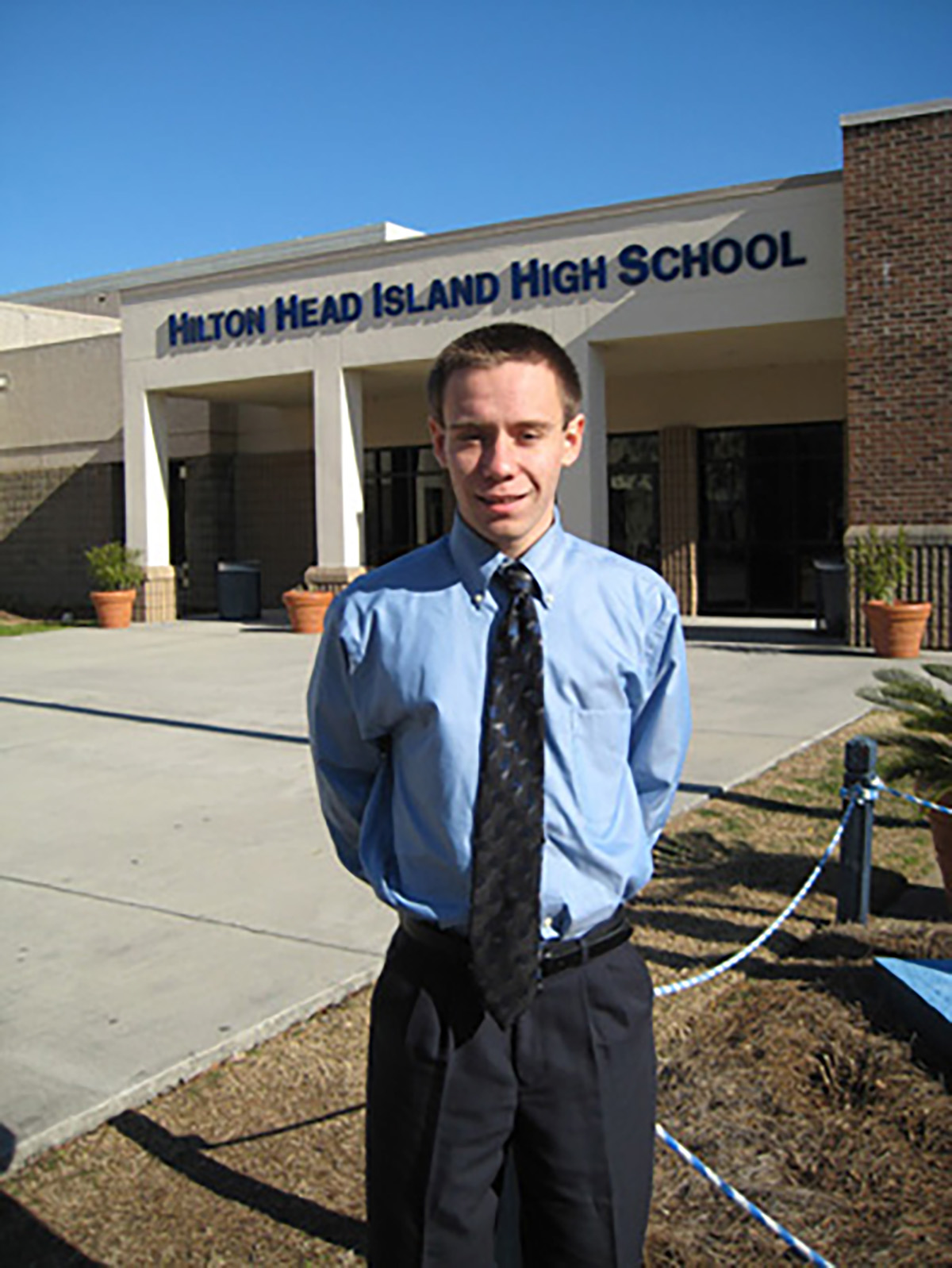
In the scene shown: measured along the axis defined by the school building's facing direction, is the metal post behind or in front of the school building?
in front

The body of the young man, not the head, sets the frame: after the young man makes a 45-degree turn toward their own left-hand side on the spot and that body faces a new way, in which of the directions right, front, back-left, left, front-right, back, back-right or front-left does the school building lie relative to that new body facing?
back-left

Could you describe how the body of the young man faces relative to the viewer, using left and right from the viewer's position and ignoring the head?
facing the viewer

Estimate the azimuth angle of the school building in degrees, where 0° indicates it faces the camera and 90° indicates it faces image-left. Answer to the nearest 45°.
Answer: approximately 45°

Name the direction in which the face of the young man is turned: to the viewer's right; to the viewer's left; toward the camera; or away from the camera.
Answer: toward the camera

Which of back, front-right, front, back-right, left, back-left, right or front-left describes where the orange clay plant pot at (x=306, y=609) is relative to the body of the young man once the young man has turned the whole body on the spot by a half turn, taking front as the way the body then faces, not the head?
front

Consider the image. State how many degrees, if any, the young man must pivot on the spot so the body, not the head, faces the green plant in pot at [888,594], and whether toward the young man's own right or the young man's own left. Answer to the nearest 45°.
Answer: approximately 180°
